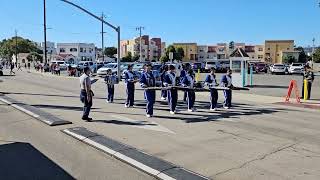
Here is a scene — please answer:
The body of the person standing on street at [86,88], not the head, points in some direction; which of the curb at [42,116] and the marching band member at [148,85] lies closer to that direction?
the marching band member

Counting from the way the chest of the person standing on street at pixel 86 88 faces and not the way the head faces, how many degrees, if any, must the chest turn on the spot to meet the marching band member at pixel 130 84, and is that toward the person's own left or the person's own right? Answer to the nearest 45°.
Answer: approximately 45° to the person's own left

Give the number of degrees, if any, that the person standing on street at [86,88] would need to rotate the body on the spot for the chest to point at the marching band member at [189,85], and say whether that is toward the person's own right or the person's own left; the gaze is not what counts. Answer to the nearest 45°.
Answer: approximately 45° to the person's own left

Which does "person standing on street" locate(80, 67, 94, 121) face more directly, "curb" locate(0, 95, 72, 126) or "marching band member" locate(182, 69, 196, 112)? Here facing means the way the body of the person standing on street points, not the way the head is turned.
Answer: the marching band member

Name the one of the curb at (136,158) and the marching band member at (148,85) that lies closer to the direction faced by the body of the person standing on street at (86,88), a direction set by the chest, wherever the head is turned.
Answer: the marching band member

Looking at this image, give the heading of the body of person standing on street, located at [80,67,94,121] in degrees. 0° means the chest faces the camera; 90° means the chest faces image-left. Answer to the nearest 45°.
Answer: approximately 270°

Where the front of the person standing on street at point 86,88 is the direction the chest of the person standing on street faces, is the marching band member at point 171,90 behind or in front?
in front

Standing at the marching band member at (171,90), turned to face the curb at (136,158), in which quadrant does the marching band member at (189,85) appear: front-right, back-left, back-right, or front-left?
back-left

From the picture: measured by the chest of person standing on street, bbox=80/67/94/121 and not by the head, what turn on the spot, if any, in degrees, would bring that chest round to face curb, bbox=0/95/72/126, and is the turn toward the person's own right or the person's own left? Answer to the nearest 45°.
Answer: approximately 135° to the person's own left

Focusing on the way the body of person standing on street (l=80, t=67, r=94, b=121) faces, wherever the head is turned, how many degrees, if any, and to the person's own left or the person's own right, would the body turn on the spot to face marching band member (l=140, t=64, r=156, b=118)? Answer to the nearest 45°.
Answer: approximately 45° to the person's own left

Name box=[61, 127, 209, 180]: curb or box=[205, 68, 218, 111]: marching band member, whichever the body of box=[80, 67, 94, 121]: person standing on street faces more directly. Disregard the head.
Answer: the marching band member

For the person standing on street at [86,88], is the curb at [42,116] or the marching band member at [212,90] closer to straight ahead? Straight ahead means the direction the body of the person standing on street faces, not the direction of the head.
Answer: the marching band member

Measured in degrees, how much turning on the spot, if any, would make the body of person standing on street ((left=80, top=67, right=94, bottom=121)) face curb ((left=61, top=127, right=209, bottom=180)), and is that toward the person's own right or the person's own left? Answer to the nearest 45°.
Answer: approximately 90° to the person's own right
